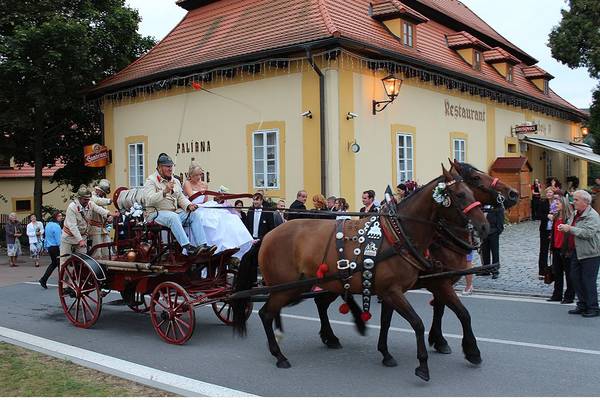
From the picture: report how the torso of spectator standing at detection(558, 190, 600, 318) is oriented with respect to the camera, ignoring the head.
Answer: to the viewer's left

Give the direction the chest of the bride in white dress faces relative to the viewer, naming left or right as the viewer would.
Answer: facing the viewer and to the right of the viewer

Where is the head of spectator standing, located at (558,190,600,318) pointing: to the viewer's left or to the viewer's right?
to the viewer's left

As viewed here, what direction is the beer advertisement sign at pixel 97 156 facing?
toward the camera

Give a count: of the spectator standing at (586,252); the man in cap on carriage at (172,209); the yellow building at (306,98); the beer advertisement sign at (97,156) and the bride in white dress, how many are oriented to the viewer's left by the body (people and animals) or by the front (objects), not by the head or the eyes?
1

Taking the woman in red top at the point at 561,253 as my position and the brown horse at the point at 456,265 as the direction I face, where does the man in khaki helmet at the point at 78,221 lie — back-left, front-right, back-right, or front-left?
front-right

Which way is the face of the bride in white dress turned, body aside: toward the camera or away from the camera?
toward the camera

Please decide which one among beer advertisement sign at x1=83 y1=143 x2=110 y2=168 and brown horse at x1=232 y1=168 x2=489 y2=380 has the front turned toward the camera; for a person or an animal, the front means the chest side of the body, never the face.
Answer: the beer advertisement sign

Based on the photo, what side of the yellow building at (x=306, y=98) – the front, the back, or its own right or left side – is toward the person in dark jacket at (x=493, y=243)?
front

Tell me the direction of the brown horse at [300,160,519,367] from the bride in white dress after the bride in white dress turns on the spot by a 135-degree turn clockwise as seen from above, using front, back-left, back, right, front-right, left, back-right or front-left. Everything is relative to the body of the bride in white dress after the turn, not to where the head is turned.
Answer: back-left

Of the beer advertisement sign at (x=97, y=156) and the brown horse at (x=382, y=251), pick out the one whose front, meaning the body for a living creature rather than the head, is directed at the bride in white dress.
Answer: the beer advertisement sign

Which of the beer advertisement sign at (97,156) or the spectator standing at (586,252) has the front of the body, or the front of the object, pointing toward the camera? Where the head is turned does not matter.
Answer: the beer advertisement sign

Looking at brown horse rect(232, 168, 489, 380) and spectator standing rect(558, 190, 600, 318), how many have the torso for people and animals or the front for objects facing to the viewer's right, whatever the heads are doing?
1
